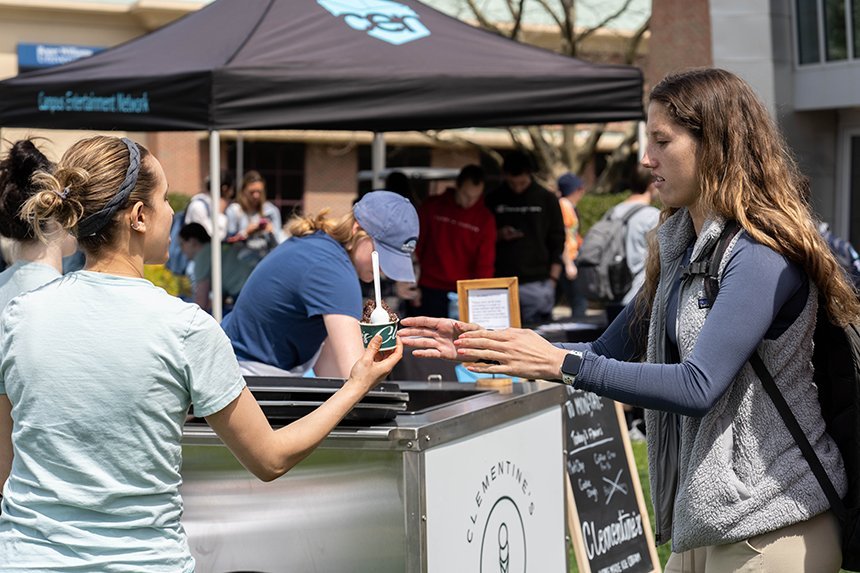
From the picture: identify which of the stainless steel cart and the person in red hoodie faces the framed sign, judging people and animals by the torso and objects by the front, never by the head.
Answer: the person in red hoodie

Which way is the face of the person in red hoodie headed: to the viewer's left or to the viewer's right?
to the viewer's left

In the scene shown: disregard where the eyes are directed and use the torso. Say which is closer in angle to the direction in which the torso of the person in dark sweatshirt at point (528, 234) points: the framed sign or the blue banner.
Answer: the framed sign

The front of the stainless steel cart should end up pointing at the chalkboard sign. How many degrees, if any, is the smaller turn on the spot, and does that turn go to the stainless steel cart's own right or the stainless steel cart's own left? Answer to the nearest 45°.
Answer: approximately 90° to the stainless steel cart's own left

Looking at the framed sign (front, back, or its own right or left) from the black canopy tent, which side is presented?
back

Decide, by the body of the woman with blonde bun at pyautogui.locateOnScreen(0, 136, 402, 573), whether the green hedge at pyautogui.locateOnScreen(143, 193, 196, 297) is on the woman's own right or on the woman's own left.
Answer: on the woman's own left

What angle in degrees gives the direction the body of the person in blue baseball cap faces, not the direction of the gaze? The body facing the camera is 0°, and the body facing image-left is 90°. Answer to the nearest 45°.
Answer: approximately 270°

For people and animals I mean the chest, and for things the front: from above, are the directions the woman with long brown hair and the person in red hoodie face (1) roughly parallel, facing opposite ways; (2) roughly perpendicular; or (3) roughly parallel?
roughly perpendicular

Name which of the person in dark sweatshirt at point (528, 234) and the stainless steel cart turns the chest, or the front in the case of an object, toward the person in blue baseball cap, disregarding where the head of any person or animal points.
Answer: the person in dark sweatshirt

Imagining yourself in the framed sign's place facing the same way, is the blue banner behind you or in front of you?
behind
